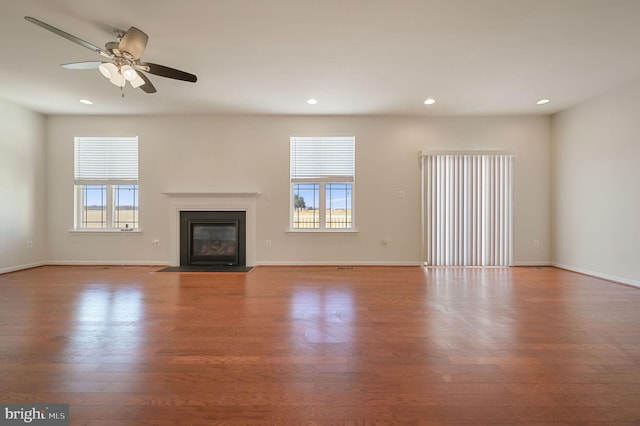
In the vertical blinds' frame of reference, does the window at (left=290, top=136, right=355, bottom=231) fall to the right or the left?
on its right

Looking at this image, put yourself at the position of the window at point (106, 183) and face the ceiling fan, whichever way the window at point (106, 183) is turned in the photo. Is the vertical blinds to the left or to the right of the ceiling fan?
left

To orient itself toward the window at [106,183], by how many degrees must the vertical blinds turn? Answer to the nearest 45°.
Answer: approximately 45° to its right

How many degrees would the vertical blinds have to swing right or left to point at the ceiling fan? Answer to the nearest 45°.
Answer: approximately 45° to its right

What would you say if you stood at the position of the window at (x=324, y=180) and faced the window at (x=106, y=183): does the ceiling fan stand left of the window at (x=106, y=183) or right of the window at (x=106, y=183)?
left

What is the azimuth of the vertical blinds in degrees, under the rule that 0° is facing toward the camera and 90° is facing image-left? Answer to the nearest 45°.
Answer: approximately 0°
